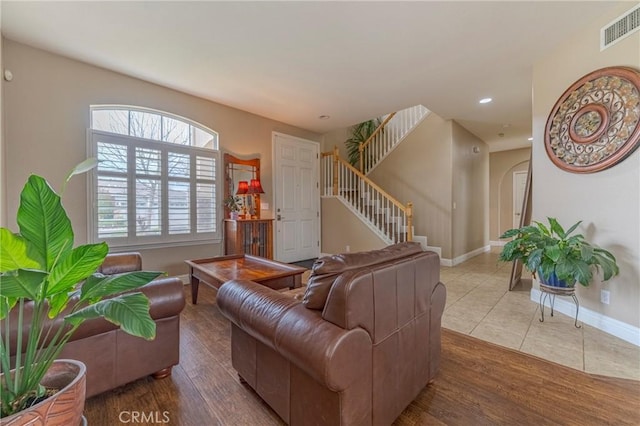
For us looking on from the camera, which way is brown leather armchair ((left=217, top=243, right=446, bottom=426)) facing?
facing away from the viewer and to the left of the viewer

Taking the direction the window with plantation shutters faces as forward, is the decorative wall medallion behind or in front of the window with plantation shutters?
in front

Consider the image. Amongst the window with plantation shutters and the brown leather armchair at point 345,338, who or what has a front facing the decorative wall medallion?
the window with plantation shutters

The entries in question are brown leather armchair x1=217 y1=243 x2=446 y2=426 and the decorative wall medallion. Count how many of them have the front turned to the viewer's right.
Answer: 0

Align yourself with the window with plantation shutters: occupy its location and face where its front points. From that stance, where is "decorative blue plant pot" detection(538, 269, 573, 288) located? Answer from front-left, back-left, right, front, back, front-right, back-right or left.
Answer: front

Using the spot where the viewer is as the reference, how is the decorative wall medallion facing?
facing the viewer and to the left of the viewer

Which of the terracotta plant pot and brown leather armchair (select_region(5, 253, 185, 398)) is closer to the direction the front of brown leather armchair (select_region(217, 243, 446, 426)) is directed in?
the brown leather armchair

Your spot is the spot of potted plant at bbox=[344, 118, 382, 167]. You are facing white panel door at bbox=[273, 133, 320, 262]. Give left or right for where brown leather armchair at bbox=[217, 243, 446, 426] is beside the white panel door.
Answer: left

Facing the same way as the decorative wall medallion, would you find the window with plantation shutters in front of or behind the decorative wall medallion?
in front

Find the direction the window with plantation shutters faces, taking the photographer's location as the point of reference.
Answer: facing the viewer and to the right of the viewer

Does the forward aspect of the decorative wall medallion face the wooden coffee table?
yes

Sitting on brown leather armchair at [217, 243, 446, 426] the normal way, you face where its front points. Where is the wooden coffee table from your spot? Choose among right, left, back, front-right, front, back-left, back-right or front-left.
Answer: front

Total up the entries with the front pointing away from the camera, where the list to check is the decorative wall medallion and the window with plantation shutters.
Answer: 0
